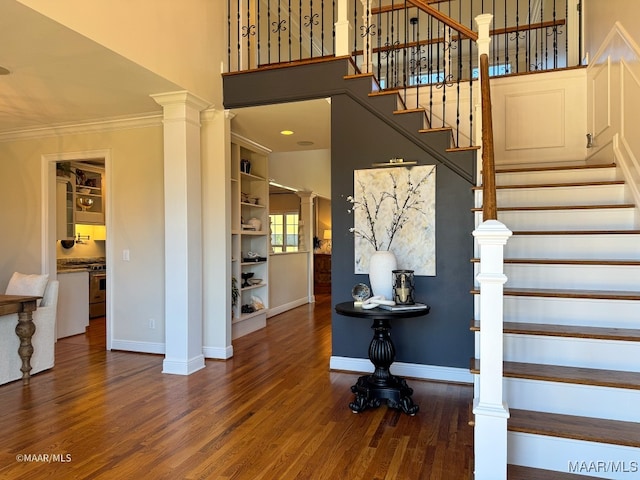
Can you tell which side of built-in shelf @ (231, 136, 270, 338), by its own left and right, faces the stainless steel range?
back

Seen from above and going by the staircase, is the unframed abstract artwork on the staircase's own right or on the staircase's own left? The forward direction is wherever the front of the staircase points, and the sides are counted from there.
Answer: on the staircase's own right

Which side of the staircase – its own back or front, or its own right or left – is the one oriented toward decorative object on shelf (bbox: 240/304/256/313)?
right

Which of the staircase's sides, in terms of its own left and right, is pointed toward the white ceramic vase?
right

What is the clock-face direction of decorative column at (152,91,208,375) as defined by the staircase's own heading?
The decorative column is roughly at 3 o'clock from the staircase.

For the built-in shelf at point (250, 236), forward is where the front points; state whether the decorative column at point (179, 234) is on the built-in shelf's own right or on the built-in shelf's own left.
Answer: on the built-in shelf's own right

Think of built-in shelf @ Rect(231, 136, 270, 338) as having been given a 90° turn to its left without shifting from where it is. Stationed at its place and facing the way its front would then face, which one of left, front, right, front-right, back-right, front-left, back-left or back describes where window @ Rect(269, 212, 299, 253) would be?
front-left

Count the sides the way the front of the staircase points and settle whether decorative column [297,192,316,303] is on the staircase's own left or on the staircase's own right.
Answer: on the staircase's own right

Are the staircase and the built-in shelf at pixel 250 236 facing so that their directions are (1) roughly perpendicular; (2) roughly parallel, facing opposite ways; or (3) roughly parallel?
roughly perpendicular

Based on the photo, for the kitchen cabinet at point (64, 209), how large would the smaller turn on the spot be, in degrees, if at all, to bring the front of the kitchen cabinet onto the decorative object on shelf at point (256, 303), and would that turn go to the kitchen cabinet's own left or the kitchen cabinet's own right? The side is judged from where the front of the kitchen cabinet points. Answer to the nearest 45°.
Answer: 0° — it already faces it
